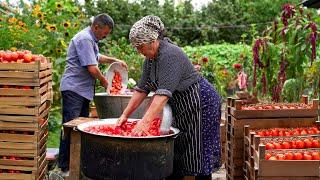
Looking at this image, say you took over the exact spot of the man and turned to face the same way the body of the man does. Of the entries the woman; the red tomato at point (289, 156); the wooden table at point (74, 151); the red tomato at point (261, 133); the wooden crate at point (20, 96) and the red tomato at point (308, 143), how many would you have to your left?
0

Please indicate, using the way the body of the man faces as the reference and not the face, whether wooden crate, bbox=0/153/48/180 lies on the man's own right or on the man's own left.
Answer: on the man's own right

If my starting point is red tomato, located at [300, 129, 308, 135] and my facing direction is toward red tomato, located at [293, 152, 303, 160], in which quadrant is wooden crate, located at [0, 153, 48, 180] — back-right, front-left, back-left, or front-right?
front-right

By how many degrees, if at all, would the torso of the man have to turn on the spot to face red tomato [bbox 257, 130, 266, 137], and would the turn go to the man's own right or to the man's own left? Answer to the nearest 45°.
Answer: approximately 45° to the man's own right

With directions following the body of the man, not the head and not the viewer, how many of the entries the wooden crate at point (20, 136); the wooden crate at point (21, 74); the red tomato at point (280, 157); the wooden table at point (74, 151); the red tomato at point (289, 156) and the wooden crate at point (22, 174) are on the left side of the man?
0

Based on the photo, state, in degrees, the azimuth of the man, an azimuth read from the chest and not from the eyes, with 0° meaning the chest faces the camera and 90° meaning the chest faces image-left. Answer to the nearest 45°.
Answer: approximately 270°

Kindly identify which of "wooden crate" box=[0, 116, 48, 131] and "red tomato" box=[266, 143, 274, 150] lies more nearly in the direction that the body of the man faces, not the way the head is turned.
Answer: the red tomato

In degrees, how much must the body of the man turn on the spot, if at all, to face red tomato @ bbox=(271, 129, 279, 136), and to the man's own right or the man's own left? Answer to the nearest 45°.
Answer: approximately 45° to the man's own right

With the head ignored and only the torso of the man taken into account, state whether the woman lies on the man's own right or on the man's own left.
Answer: on the man's own right

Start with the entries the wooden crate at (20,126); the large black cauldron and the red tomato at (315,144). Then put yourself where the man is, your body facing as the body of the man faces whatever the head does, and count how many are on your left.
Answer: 0

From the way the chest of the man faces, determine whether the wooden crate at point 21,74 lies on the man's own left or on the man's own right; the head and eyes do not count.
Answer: on the man's own right

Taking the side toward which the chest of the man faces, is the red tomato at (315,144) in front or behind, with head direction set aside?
in front

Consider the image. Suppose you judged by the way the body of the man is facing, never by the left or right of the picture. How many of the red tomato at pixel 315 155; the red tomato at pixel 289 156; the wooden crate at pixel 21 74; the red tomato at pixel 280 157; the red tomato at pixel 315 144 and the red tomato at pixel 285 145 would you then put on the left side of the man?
0

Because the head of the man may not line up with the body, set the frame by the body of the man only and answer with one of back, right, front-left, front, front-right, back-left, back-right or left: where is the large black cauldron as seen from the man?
right

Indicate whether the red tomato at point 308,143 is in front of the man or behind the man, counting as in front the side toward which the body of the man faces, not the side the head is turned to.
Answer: in front

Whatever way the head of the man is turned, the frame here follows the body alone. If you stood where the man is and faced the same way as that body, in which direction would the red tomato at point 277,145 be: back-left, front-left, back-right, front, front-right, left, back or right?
front-right
